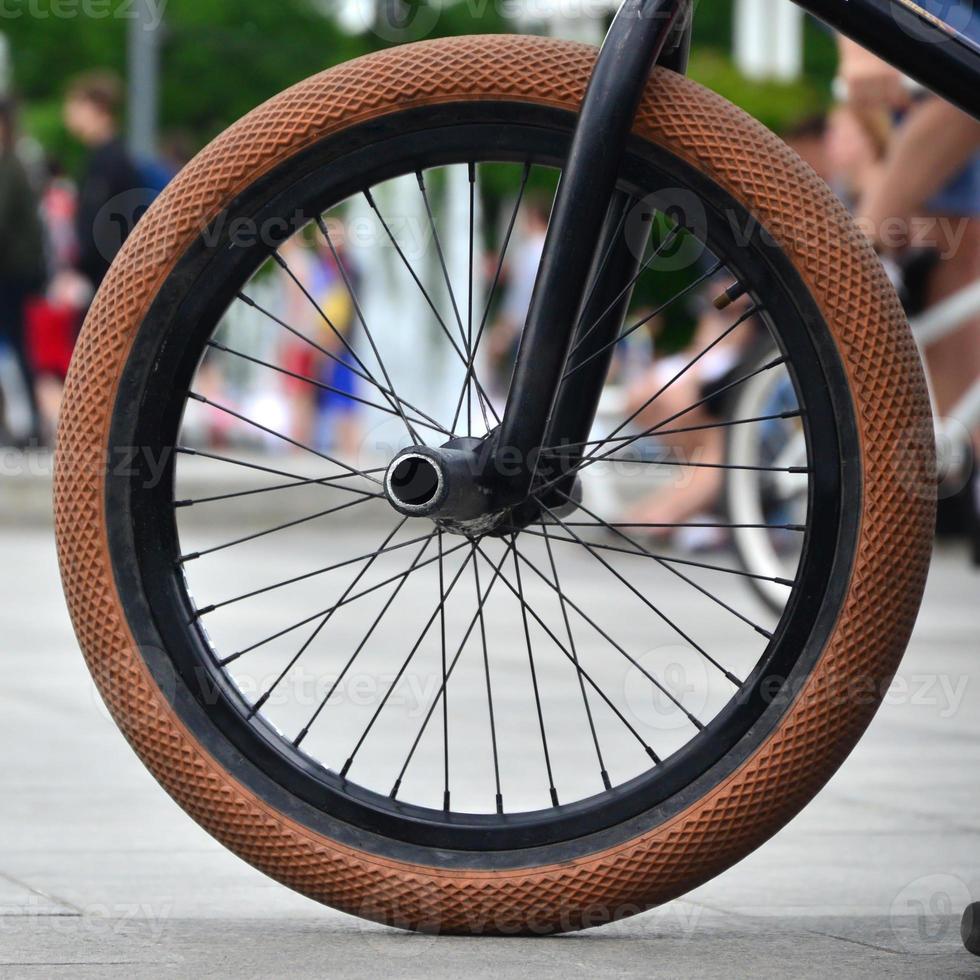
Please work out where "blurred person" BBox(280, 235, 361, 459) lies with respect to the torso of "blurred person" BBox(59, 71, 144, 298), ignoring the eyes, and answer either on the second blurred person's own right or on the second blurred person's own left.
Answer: on the second blurred person's own right

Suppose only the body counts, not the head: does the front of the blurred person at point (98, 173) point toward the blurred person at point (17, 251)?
no

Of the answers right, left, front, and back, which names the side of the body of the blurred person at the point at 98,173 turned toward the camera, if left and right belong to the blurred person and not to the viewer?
left

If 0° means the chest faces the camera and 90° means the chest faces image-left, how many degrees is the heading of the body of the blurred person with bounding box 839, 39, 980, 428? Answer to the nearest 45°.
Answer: approximately 90°

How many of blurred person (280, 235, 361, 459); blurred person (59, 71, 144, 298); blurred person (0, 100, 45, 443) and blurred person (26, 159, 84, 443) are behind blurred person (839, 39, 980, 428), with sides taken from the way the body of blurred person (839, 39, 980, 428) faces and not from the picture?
0

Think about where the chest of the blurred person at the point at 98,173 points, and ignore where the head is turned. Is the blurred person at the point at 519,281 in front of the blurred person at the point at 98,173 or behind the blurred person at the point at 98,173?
behind

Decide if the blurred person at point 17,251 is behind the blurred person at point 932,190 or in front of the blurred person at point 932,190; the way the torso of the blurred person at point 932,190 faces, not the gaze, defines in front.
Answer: in front

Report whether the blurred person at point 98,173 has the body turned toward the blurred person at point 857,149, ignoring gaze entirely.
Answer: no

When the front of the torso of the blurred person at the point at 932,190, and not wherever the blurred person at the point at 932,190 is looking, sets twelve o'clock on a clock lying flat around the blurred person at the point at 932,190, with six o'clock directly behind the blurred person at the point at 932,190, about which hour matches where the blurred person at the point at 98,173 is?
the blurred person at the point at 98,173 is roughly at 1 o'clock from the blurred person at the point at 932,190.
